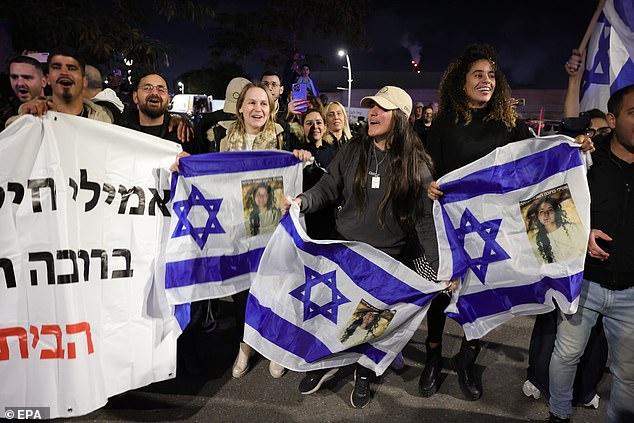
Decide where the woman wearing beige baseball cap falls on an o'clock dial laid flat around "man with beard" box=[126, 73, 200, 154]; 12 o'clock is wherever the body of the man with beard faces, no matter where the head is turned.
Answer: The woman wearing beige baseball cap is roughly at 10 o'clock from the man with beard.

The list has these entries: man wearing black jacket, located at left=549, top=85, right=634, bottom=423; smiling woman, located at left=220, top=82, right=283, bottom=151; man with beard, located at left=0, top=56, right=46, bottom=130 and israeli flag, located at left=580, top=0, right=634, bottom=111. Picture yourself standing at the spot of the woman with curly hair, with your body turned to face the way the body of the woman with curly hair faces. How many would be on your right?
2

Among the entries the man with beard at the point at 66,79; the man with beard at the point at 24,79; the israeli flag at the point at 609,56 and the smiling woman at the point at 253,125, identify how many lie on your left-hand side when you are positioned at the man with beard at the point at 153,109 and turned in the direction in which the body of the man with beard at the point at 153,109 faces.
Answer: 2

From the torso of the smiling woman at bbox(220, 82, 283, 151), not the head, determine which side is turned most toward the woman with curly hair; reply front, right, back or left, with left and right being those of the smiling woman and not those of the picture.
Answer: left

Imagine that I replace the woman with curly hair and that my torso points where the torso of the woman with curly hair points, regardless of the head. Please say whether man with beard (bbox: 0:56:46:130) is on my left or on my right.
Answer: on my right

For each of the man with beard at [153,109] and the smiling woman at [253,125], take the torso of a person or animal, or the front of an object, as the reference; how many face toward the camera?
2

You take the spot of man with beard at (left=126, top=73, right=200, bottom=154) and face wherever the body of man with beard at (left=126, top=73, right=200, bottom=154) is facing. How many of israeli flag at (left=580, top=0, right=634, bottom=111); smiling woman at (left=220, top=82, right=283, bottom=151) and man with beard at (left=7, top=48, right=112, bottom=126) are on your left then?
2

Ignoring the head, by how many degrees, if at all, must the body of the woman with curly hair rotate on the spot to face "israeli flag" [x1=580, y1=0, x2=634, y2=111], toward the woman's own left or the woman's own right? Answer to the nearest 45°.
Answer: approximately 135° to the woman's own left

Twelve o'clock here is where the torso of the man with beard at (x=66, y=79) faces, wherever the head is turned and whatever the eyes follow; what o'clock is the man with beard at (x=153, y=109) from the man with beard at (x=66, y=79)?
the man with beard at (x=153, y=109) is roughly at 9 o'clock from the man with beard at (x=66, y=79).
